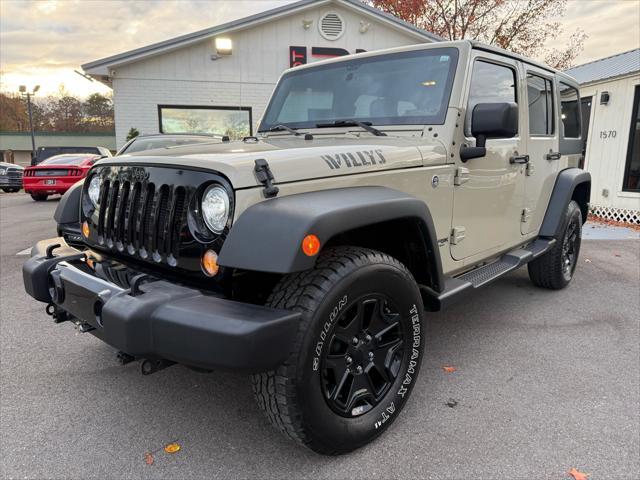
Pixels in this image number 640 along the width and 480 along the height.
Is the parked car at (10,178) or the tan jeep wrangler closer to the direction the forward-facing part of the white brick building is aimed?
the tan jeep wrangler

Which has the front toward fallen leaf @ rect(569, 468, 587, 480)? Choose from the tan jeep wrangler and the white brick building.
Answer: the white brick building

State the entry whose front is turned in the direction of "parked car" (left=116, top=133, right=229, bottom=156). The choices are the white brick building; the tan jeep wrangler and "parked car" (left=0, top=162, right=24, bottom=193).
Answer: the white brick building

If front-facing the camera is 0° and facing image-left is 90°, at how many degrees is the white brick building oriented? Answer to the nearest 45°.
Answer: approximately 0°

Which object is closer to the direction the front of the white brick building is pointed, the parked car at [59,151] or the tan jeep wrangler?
the tan jeep wrangler

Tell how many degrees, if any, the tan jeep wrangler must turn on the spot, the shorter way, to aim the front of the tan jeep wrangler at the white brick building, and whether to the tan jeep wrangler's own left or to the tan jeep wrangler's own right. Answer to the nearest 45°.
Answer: approximately 135° to the tan jeep wrangler's own right

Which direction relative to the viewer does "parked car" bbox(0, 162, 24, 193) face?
toward the camera

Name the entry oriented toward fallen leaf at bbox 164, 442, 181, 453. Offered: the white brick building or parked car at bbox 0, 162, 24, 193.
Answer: the white brick building

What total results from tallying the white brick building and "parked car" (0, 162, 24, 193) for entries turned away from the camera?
0

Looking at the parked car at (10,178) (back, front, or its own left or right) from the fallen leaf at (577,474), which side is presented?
front

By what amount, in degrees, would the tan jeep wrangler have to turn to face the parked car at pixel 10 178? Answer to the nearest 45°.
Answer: approximately 90° to its right

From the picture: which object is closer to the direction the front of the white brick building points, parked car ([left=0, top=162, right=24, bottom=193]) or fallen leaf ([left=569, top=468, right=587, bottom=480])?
the fallen leaf

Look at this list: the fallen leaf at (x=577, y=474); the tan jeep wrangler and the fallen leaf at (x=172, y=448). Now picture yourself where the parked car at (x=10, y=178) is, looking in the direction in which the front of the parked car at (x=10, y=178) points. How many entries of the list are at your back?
3
